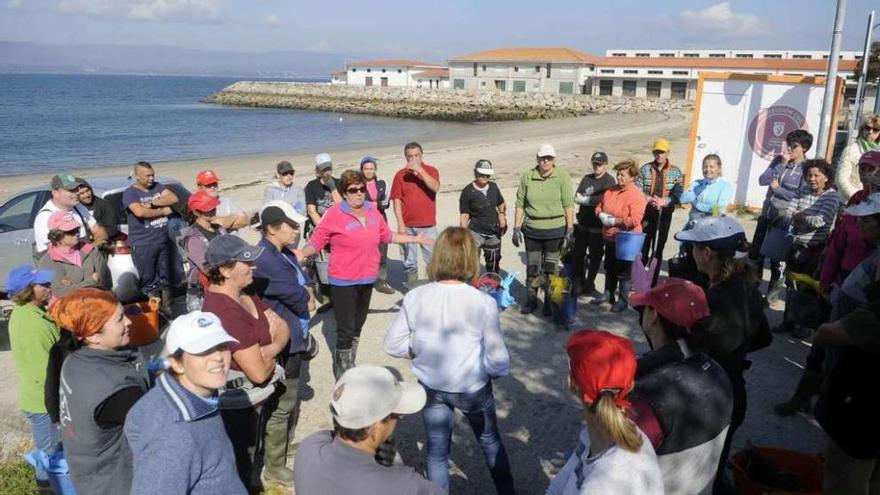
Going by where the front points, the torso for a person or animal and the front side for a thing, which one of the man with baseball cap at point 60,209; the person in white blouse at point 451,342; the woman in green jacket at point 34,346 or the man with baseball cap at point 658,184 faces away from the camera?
the person in white blouse

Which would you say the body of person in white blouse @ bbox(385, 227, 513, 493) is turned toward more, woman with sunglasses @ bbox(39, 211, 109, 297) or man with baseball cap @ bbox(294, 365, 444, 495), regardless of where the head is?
the woman with sunglasses

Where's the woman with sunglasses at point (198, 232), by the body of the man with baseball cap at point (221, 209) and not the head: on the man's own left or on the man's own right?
on the man's own right

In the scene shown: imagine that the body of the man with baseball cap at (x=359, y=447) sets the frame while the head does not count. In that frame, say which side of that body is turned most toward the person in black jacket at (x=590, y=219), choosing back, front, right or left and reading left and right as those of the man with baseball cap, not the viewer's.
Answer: front

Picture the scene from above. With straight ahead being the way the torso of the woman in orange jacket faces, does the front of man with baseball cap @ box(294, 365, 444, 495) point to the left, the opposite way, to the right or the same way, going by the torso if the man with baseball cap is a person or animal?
the opposite way

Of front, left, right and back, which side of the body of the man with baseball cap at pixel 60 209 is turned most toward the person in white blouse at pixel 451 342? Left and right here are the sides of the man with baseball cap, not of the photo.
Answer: front

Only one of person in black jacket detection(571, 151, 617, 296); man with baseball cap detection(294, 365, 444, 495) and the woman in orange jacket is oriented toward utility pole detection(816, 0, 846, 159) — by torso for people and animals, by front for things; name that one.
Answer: the man with baseball cap

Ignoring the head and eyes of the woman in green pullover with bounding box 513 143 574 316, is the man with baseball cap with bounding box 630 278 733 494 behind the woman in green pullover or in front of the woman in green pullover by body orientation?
in front

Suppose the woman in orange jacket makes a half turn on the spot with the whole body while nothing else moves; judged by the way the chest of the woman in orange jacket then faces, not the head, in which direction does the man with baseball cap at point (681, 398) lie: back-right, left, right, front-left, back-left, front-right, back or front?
back-right

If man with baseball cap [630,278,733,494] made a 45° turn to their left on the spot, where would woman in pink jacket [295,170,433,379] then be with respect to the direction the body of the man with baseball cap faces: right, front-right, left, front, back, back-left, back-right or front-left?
front-right

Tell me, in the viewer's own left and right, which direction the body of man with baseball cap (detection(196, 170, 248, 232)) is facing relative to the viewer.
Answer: facing the viewer and to the right of the viewer

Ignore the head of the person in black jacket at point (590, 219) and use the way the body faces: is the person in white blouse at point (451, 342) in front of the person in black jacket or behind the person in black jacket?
in front

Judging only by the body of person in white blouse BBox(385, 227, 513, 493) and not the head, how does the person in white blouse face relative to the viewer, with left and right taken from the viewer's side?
facing away from the viewer

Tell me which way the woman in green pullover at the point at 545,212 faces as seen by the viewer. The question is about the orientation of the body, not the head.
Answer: toward the camera

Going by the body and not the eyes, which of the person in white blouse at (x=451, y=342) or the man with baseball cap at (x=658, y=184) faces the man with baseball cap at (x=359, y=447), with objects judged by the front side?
the man with baseball cap at (x=658, y=184)

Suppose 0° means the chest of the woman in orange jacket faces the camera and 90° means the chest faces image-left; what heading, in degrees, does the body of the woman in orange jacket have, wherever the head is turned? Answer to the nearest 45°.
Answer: approximately 45°

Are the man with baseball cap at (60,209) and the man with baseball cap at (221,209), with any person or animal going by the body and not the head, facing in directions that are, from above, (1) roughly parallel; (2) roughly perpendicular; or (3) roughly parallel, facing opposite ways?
roughly parallel

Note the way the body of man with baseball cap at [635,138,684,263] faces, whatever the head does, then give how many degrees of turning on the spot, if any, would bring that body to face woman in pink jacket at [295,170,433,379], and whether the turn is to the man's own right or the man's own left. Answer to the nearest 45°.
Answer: approximately 45° to the man's own right
